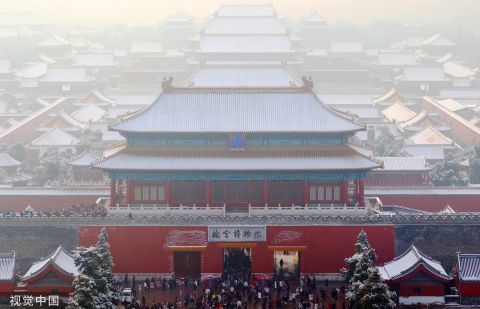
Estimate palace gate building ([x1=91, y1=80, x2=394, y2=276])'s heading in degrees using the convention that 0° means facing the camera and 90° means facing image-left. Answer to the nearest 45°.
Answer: approximately 0°

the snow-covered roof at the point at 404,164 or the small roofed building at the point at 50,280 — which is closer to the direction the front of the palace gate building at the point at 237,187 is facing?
the small roofed building

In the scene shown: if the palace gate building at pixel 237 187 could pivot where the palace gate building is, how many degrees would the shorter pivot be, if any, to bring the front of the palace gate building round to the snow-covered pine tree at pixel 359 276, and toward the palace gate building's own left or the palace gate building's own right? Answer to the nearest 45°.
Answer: approximately 45° to the palace gate building's own left

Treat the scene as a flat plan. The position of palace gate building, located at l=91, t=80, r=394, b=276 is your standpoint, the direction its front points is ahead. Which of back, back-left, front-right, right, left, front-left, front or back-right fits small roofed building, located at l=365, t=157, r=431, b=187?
back-left

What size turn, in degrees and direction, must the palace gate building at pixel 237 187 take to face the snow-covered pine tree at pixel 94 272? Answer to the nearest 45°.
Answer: approximately 45° to its right

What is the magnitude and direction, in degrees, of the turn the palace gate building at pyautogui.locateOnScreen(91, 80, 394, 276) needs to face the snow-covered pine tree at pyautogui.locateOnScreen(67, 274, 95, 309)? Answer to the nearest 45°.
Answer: approximately 45° to its right

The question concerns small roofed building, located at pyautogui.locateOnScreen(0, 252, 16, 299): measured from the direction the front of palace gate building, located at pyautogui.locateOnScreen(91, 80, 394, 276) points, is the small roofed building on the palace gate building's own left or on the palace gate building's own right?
on the palace gate building's own right

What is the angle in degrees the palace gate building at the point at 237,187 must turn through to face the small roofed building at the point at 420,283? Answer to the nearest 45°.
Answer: approximately 45° to its left

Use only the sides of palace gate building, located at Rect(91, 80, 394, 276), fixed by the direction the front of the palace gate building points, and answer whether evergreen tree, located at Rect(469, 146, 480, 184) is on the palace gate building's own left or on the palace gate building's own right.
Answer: on the palace gate building's own left

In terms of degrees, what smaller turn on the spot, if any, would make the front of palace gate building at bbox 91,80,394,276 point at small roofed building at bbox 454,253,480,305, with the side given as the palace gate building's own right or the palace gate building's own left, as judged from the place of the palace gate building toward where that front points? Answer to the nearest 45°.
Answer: approximately 45° to the palace gate building's own left

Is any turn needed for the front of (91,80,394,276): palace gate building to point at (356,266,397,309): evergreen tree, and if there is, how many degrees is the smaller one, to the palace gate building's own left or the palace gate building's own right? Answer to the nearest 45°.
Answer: approximately 45° to the palace gate building's own left

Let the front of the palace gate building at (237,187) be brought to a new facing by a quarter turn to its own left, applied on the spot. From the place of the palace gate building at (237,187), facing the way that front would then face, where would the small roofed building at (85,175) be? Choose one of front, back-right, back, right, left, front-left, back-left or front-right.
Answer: back-left

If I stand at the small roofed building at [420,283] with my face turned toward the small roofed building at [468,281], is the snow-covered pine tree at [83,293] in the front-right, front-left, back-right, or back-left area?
back-right

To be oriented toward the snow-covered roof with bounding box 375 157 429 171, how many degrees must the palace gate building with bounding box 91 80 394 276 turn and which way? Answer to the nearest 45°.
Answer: approximately 135° to its left
